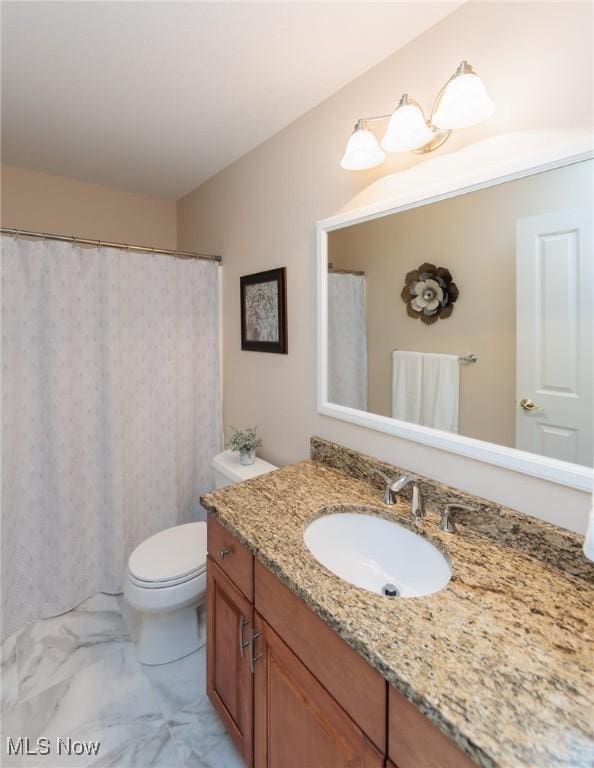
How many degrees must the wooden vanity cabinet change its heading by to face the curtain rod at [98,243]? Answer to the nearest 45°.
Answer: approximately 90° to its right

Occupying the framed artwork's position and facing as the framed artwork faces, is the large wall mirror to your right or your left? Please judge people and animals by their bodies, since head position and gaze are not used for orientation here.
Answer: on your left

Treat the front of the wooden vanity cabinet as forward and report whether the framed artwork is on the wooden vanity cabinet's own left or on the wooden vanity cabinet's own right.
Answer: on the wooden vanity cabinet's own right
